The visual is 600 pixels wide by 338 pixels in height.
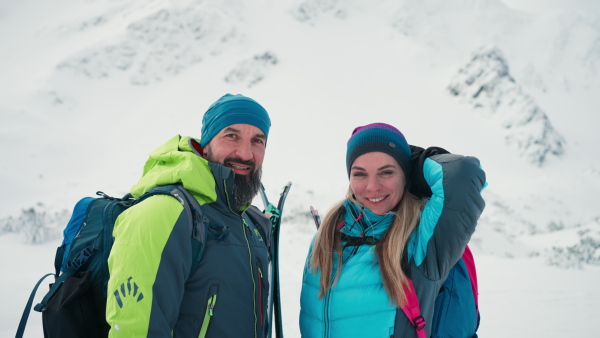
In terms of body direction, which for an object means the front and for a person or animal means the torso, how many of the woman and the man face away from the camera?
0

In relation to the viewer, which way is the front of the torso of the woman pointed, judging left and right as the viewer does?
facing the viewer and to the left of the viewer

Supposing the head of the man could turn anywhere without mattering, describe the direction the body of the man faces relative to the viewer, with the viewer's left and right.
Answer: facing the viewer and to the right of the viewer

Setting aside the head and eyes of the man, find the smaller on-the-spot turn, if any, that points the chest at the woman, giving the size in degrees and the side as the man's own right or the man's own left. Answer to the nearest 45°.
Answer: approximately 45° to the man's own left
